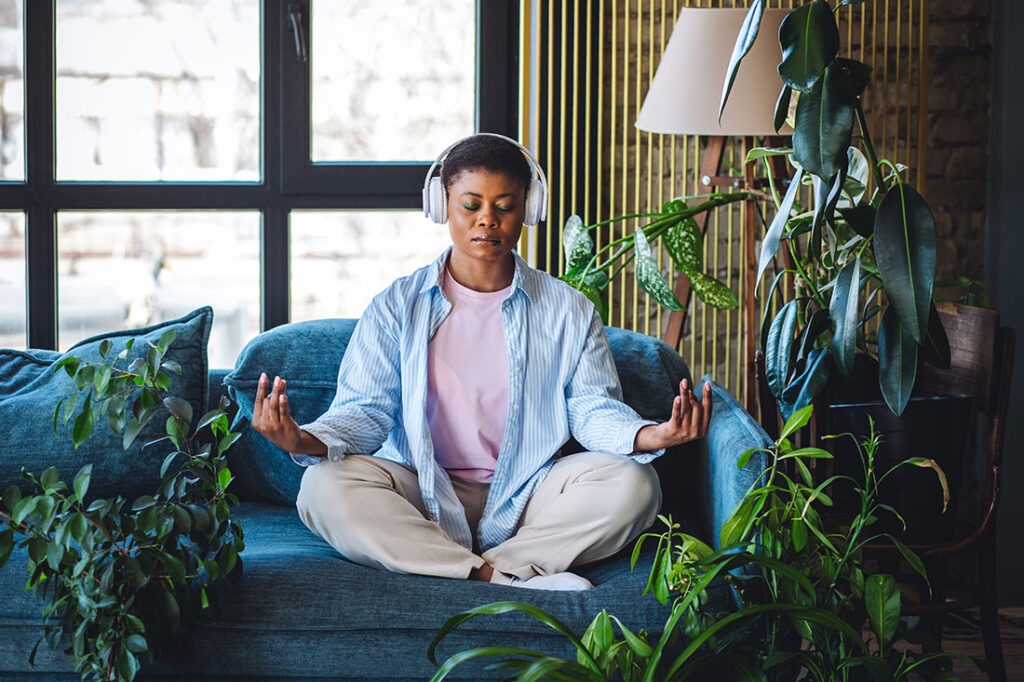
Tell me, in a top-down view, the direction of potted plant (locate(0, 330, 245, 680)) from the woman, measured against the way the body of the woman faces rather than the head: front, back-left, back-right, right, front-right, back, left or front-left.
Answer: front-right

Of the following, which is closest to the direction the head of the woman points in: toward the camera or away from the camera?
toward the camera

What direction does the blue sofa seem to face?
toward the camera

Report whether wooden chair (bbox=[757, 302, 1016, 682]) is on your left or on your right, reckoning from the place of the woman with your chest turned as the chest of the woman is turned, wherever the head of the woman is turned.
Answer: on your left

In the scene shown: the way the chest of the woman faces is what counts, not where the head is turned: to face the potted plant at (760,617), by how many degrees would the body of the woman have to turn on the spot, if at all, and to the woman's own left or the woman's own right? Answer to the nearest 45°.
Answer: approximately 45° to the woman's own left

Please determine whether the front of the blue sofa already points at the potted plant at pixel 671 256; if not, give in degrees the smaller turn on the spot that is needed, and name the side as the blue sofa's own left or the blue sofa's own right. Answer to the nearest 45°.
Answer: approximately 135° to the blue sofa's own left

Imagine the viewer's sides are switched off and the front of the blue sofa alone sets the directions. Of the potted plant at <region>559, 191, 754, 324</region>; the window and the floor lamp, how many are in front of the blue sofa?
0

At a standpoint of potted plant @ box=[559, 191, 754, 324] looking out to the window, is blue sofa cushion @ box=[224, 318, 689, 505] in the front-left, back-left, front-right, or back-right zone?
front-left

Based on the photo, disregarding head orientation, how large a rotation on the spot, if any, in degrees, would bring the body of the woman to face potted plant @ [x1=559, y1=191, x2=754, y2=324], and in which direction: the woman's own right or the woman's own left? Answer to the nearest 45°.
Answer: approximately 135° to the woman's own left

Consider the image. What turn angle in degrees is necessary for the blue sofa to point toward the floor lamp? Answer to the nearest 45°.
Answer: approximately 135° to its left
